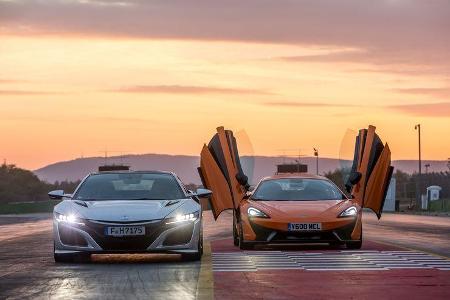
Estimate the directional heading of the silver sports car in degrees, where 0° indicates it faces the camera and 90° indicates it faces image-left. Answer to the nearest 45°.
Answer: approximately 0°

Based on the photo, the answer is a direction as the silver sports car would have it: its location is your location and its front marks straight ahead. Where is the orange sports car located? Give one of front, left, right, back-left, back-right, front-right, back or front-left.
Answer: back-left

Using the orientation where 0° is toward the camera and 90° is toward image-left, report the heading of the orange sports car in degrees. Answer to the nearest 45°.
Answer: approximately 0°

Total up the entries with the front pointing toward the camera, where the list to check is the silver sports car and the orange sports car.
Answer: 2

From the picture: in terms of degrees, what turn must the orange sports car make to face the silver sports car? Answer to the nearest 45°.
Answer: approximately 45° to its right
